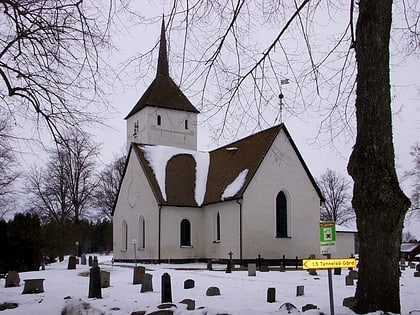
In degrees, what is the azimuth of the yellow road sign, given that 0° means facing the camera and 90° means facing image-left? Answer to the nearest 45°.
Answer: approximately 0°

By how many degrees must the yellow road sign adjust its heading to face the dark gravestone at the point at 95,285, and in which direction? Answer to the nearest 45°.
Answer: approximately 135° to its right

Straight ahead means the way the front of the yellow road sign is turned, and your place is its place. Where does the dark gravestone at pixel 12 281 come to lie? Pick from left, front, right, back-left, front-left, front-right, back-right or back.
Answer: back-right

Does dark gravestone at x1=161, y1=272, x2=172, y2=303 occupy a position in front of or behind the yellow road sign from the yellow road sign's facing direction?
behind

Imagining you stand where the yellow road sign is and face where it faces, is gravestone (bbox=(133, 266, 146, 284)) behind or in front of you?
behind
